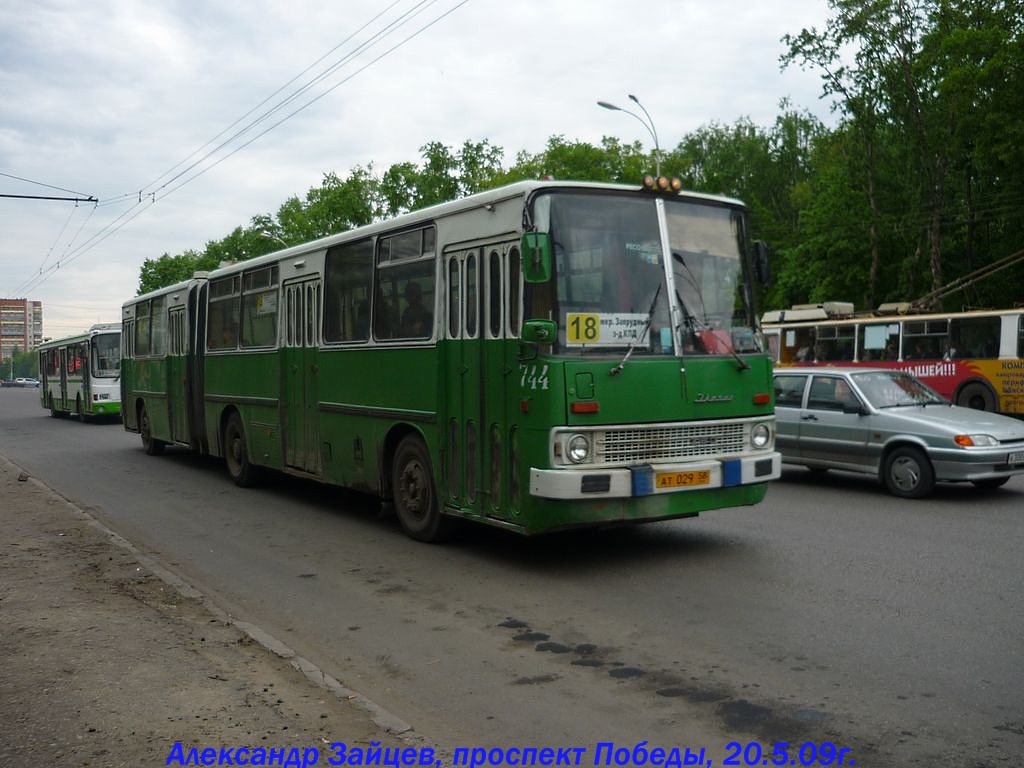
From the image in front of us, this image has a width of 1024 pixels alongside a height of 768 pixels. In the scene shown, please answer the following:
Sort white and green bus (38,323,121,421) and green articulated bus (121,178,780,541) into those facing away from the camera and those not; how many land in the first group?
0

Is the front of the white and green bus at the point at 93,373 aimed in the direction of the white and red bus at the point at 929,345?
yes

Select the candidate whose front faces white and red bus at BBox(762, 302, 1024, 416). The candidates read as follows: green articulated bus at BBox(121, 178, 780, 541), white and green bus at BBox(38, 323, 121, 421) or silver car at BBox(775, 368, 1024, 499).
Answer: the white and green bus

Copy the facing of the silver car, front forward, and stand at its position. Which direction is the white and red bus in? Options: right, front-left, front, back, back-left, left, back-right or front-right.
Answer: back-left

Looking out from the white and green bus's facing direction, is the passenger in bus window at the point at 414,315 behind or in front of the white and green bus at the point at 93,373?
in front

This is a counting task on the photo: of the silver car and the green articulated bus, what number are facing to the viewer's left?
0

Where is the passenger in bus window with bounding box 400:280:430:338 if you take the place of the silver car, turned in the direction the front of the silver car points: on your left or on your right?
on your right

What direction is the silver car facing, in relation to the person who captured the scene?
facing the viewer and to the right of the viewer

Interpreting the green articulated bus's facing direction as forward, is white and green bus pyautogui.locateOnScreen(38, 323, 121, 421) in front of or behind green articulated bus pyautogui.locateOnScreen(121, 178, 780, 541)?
behind
